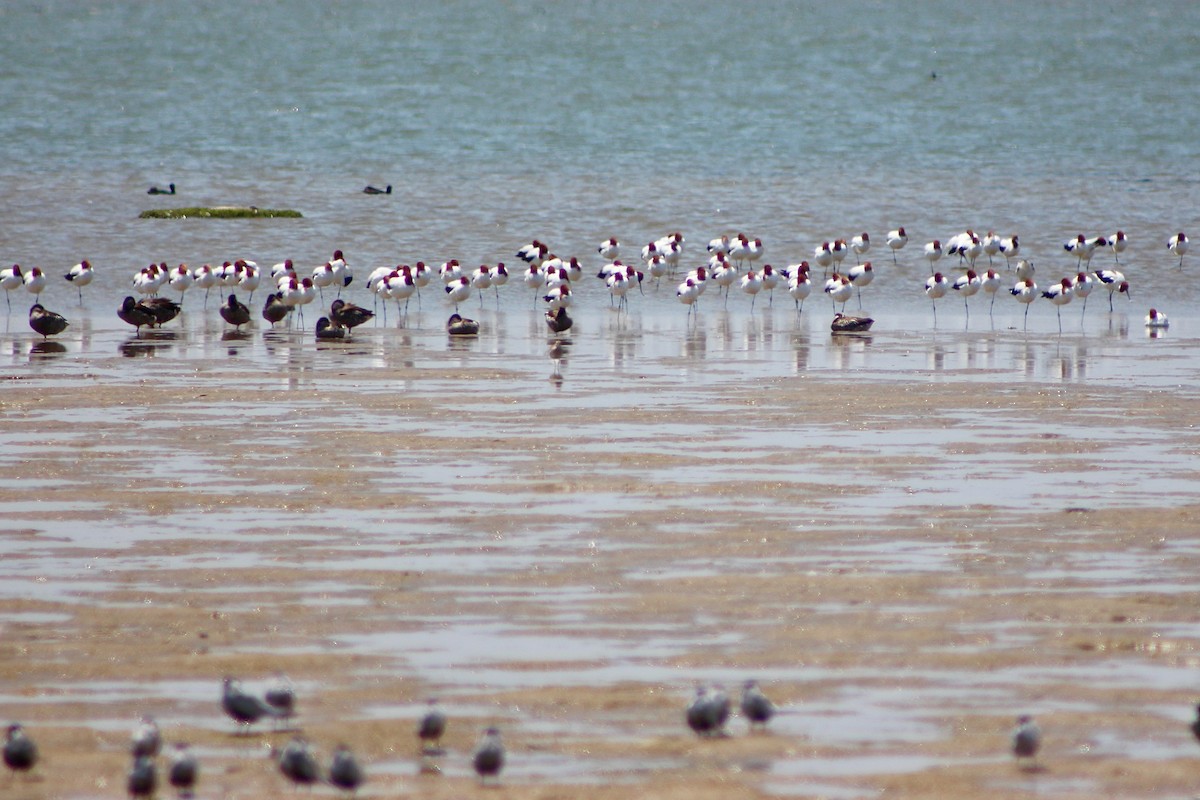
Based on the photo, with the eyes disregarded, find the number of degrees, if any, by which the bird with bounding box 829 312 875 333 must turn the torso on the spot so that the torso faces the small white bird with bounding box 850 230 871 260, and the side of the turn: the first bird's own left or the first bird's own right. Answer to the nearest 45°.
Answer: approximately 90° to the first bird's own right

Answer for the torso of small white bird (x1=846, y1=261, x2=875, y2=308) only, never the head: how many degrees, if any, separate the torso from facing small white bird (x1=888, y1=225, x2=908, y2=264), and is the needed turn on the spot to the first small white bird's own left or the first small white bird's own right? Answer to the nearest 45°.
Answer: approximately 135° to the first small white bird's own left

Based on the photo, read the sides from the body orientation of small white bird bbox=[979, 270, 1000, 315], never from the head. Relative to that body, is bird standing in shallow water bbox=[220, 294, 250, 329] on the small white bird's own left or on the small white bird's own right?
on the small white bird's own right

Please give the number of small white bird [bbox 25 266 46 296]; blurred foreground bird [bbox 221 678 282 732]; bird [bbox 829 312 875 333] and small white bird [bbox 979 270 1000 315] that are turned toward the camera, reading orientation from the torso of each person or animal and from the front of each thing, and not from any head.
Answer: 2

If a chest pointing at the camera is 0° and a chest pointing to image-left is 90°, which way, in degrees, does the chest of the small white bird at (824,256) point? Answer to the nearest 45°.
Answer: approximately 315°

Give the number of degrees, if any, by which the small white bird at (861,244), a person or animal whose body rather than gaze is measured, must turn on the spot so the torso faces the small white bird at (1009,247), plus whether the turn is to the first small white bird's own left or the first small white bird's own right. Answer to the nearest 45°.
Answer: approximately 45° to the first small white bird's own left

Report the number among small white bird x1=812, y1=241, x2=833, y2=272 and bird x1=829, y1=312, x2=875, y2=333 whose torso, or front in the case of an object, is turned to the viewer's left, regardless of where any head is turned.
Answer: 1

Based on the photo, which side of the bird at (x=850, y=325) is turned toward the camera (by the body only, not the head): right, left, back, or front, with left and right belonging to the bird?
left

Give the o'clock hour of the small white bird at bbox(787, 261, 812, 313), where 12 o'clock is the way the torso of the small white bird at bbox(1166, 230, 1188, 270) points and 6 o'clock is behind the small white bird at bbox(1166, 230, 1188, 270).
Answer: the small white bird at bbox(787, 261, 812, 313) is roughly at 3 o'clock from the small white bird at bbox(1166, 230, 1188, 270).

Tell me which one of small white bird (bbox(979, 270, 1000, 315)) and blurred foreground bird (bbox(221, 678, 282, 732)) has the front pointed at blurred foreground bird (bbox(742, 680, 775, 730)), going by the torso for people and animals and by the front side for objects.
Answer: the small white bird
